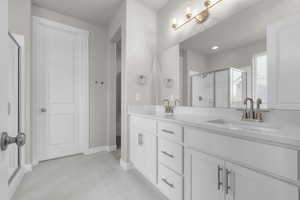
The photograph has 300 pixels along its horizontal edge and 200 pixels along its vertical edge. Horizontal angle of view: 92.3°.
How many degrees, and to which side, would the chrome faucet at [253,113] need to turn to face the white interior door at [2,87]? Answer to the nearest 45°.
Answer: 0° — it already faces it

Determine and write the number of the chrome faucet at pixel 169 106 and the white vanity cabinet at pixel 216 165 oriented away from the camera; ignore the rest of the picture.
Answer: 0

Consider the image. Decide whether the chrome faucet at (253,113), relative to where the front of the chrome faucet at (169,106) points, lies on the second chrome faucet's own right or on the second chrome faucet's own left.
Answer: on the second chrome faucet's own left

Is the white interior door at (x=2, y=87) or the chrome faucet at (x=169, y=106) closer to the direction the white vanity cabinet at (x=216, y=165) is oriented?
the white interior door

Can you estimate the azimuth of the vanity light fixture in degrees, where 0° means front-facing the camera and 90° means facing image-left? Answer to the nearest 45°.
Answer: approximately 45°

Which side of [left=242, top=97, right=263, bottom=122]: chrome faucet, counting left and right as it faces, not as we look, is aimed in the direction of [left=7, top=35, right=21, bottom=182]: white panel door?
front
